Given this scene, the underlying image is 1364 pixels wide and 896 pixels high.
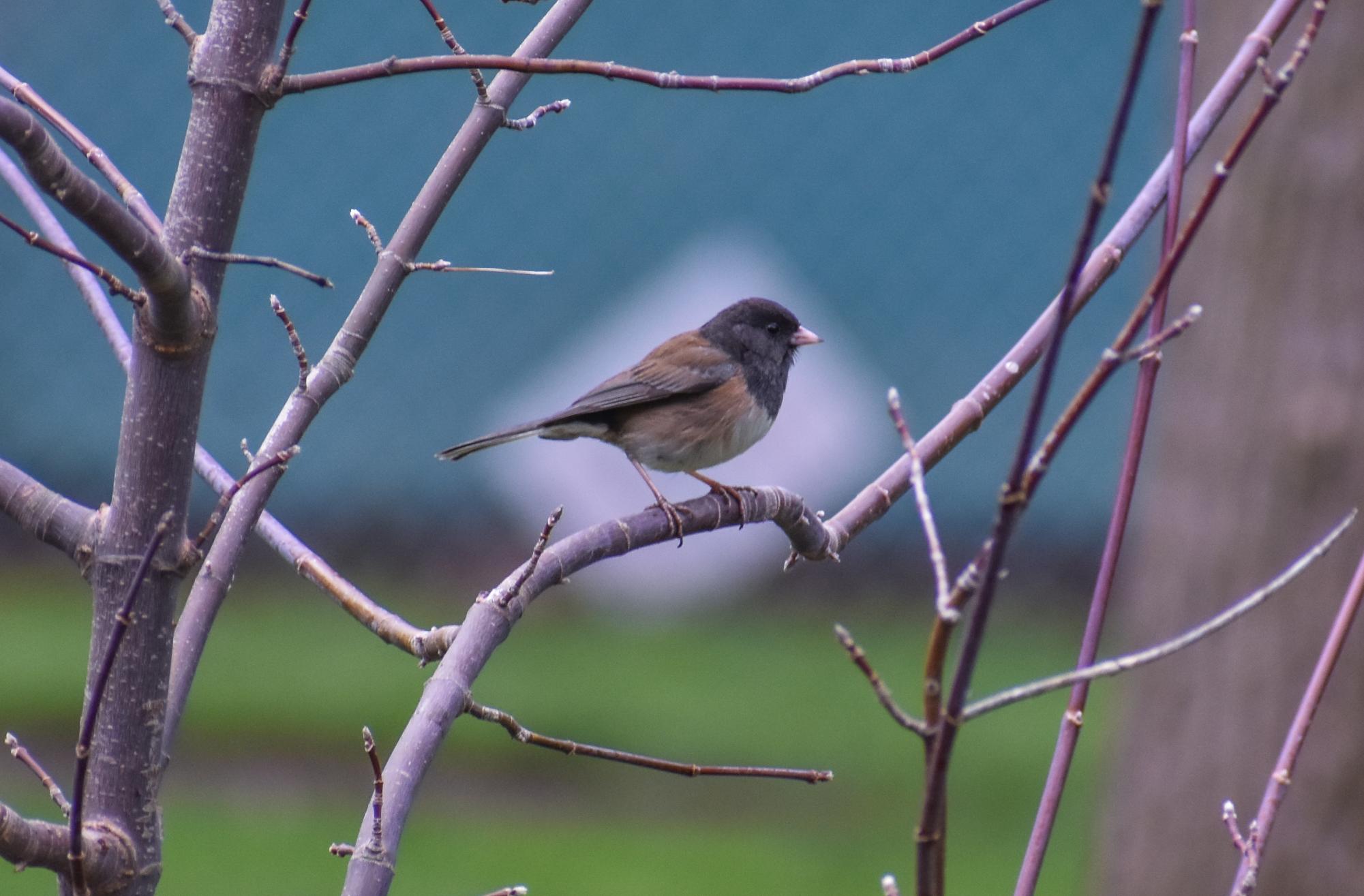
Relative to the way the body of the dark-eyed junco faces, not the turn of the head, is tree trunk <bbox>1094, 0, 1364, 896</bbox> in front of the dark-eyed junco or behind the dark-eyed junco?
in front

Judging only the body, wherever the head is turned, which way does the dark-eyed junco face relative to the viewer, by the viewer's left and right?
facing to the right of the viewer
